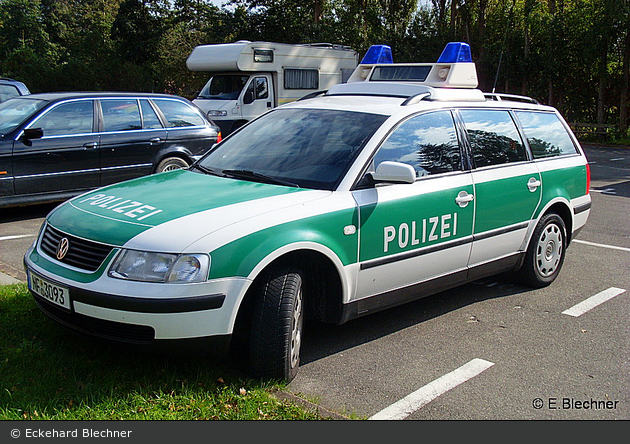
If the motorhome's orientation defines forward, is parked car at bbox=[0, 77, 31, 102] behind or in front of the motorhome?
in front

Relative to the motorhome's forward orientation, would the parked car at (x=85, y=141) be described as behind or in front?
in front

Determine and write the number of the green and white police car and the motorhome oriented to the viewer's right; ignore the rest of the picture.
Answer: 0

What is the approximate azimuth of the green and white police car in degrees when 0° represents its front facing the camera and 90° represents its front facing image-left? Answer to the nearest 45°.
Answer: approximately 45°

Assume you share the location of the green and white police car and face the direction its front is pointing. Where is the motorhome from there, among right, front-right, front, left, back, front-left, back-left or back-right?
back-right

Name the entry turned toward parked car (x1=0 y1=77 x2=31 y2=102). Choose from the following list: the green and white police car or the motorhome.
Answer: the motorhome

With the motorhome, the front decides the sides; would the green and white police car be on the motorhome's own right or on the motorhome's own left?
on the motorhome's own left
